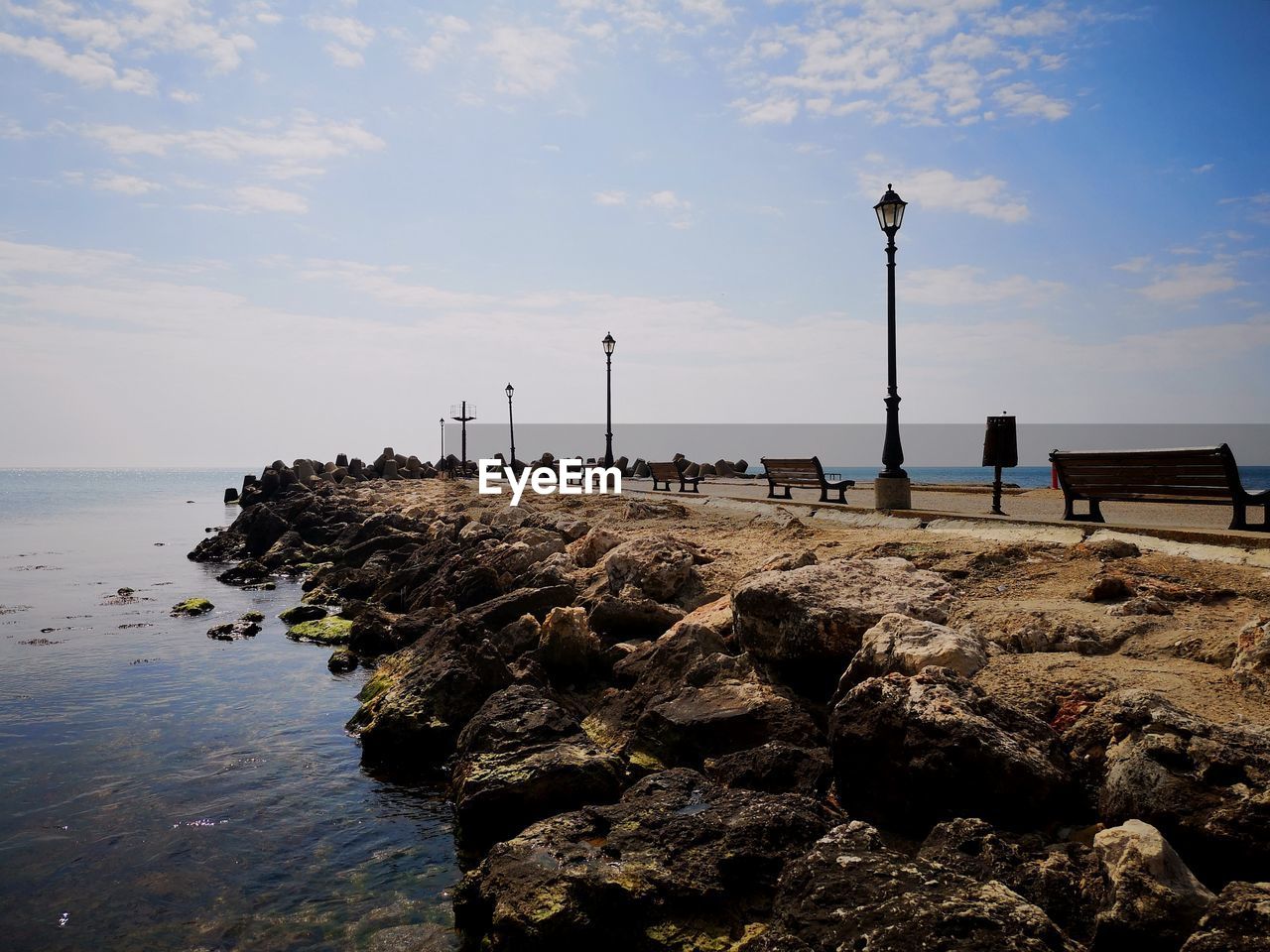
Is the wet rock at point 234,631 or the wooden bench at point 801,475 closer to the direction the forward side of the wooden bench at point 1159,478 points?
the wooden bench

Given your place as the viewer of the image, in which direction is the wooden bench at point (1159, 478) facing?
facing away from the viewer and to the right of the viewer

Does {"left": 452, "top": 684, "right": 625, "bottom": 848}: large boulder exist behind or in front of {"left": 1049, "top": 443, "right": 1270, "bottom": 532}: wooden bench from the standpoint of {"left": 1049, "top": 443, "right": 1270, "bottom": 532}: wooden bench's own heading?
behind

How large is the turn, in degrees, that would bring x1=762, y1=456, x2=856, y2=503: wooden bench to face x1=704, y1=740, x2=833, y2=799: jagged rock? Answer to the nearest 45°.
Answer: approximately 135° to its right

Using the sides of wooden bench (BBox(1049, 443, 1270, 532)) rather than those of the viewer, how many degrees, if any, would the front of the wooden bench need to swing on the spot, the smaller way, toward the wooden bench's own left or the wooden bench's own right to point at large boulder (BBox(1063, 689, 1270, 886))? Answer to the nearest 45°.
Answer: approximately 135° to the wooden bench's own right
